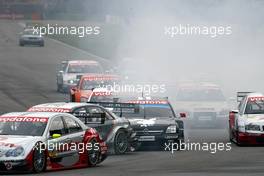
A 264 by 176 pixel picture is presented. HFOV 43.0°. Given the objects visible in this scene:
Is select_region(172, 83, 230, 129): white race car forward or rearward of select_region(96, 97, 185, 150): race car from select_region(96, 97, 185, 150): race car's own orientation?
rearward

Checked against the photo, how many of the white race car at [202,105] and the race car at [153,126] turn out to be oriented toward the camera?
2

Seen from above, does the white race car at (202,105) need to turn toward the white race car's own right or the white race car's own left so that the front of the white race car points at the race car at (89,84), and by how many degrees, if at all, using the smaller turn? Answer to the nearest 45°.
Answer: approximately 90° to the white race car's own right

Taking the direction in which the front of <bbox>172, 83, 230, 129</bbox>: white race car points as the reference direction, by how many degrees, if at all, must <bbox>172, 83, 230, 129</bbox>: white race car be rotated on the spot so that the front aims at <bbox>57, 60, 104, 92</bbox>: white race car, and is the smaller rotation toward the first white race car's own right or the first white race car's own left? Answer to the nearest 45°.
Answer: approximately 135° to the first white race car's own right

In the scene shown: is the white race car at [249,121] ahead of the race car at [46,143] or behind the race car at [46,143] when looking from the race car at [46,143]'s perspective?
behind

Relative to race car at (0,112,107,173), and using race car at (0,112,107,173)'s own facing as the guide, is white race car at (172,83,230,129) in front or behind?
behind

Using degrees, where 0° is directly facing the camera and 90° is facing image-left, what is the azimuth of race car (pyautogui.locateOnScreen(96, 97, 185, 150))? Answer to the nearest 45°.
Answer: approximately 0°
